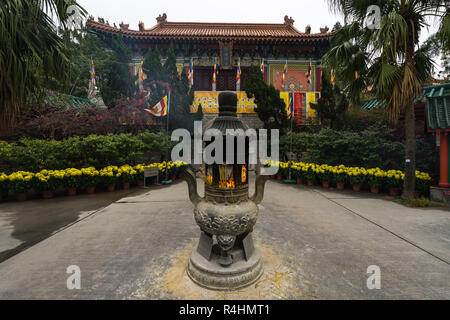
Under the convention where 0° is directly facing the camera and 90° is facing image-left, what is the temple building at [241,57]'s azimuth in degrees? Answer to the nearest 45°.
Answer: approximately 0°

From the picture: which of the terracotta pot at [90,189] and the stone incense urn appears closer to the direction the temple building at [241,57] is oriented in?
the stone incense urn

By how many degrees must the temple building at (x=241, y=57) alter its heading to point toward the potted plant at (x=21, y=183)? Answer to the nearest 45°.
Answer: approximately 45° to its right
